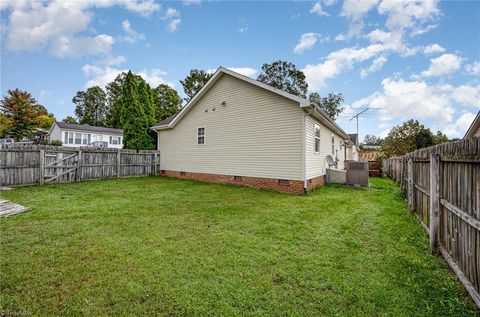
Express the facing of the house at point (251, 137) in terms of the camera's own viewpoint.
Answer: facing away from the viewer and to the left of the viewer

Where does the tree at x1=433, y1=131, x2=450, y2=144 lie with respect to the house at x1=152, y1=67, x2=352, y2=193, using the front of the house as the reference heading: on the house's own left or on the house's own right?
on the house's own right

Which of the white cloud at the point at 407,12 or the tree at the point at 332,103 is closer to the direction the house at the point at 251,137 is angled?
the tree

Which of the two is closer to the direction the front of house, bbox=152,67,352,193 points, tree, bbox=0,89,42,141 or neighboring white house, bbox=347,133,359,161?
the tree

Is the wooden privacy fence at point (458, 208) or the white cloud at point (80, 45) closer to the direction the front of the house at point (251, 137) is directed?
the white cloud

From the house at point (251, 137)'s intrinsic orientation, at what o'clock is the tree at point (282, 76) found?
The tree is roughly at 2 o'clock from the house.

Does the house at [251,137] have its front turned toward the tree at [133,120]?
yes

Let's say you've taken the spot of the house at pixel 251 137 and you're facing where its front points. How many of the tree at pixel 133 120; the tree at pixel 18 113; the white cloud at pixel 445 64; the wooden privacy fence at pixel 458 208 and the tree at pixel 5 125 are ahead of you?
3

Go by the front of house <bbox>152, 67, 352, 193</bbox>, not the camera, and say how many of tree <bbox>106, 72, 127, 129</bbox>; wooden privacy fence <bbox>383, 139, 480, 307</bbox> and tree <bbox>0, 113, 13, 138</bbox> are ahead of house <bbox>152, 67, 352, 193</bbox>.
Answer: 2

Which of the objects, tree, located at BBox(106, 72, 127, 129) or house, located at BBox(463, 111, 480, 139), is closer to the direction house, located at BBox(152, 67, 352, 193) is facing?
the tree
